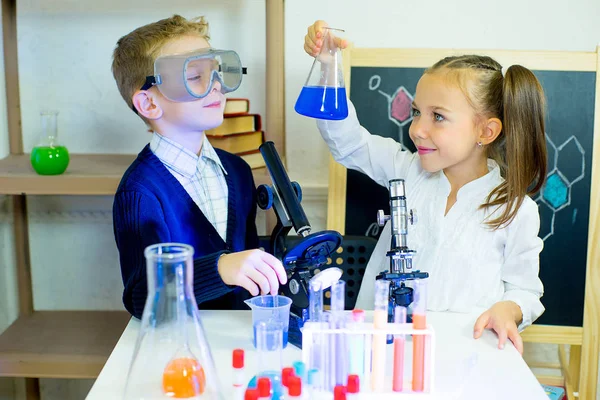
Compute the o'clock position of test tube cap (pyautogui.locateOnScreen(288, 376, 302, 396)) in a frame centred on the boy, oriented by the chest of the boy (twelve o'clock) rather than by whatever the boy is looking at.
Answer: The test tube cap is roughly at 1 o'clock from the boy.

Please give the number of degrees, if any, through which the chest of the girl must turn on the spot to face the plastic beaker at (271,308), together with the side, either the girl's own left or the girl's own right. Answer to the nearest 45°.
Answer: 0° — they already face it

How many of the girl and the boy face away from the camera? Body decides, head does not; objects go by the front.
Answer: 0

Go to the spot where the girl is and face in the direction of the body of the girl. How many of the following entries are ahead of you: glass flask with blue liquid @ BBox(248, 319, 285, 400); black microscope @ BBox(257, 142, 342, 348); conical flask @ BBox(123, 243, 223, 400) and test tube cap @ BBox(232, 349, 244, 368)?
4

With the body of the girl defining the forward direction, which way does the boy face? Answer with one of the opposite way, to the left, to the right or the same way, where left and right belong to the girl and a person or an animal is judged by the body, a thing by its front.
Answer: to the left

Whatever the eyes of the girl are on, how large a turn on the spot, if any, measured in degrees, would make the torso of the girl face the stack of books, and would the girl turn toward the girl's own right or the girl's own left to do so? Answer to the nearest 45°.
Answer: approximately 45° to the girl's own right

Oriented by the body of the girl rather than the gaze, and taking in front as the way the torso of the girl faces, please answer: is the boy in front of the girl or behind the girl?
in front

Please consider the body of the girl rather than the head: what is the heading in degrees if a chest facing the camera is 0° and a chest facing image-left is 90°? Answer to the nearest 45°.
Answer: approximately 45°

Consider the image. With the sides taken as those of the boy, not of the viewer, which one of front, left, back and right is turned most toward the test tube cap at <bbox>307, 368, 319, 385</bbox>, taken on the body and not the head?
front

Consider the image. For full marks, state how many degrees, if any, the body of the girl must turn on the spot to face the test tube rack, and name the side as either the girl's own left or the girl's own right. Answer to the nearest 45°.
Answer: approximately 45° to the girl's own left

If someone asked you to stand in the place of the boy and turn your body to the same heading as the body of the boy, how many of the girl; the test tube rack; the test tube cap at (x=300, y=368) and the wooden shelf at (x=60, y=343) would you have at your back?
1
